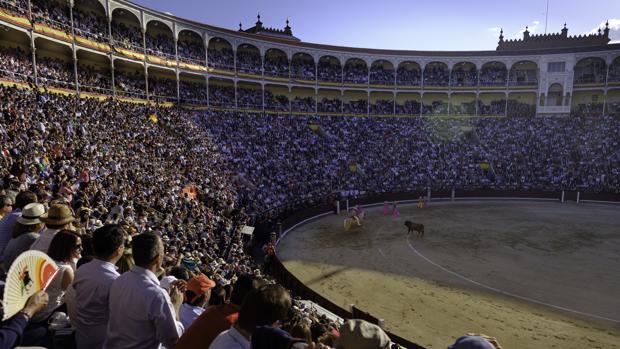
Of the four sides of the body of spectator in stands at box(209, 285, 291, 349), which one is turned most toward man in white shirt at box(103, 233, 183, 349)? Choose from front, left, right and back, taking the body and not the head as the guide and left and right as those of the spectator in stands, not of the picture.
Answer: left

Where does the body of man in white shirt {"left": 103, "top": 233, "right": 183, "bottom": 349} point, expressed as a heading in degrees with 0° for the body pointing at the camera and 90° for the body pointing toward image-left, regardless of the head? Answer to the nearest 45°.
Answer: approximately 225°

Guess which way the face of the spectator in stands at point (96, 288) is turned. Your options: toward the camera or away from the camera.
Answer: away from the camera

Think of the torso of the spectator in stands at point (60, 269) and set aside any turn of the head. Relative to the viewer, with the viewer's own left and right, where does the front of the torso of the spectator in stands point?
facing away from the viewer and to the right of the viewer

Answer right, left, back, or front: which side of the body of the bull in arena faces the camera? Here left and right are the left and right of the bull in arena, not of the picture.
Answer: left

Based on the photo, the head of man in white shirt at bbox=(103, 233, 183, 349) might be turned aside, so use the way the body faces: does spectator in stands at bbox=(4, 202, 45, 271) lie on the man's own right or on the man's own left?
on the man's own left

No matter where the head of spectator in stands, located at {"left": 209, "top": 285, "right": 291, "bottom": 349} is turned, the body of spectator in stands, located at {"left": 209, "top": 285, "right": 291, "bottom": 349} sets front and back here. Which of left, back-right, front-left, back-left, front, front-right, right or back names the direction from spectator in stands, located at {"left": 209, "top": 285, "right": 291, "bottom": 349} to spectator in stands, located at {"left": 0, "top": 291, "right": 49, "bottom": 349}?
back-left

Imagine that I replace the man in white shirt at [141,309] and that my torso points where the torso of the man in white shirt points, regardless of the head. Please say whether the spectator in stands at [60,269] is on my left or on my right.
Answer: on my left

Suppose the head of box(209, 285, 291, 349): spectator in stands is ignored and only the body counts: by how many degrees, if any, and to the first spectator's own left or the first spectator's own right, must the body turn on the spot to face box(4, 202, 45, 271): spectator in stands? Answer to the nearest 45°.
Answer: approximately 90° to the first spectator's own left

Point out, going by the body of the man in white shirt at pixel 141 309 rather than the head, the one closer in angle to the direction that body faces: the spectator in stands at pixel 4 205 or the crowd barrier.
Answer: the crowd barrier

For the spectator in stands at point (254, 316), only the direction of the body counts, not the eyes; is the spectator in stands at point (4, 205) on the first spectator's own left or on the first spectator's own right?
on the first spectator's own left
